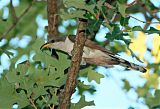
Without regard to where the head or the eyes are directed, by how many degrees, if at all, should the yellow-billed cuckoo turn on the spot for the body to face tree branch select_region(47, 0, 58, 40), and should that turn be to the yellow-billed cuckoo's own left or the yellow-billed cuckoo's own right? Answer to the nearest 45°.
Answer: approximately 45° to the yellow-billed cuckoo's own right

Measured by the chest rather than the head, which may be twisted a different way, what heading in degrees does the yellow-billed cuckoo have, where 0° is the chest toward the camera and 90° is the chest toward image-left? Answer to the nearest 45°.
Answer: approximately 90°
